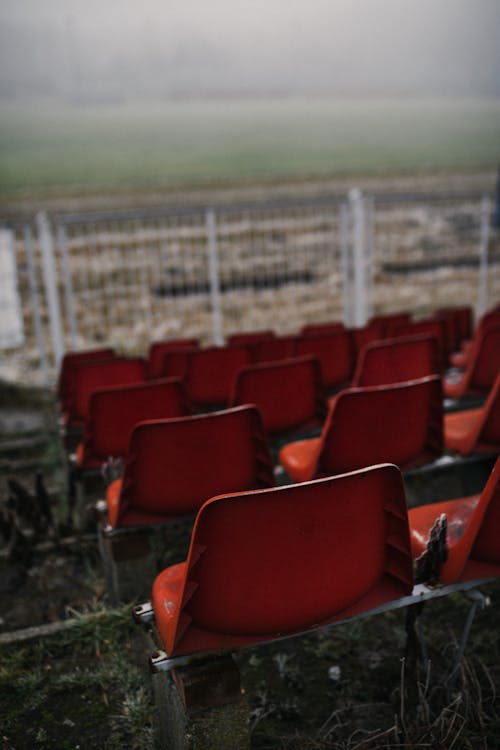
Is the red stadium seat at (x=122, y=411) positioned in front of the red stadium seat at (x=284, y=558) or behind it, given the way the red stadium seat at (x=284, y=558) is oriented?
in front

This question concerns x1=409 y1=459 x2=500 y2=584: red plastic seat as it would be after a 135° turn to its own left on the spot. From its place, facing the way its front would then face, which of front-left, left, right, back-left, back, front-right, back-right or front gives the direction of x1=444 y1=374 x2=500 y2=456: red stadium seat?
back

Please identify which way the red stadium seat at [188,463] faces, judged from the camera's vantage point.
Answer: facing away from the viewer and to the left of the viewer

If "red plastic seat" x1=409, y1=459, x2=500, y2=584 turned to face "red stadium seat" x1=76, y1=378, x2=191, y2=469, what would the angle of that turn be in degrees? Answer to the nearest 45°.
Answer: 0° — it already faces it

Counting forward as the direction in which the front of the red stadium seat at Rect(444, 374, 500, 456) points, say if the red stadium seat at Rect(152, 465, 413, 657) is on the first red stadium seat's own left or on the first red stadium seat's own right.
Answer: on the first red stadium seat's own left

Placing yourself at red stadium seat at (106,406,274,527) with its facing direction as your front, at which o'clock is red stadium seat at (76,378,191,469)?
red stadium seat at (76,378,191,469) is roughly at 1 o'clock from red stadium seat at (106,406,274,527).

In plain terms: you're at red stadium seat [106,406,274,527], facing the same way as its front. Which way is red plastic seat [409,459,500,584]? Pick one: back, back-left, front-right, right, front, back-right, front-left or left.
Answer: back

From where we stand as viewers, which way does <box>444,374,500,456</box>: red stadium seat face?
facing away from the viewer and to the left of the viewer

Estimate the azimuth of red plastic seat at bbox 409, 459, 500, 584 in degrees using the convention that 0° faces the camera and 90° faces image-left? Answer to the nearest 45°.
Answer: approximately 135°

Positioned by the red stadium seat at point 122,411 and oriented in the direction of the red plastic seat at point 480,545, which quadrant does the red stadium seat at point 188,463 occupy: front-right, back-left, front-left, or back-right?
front-right

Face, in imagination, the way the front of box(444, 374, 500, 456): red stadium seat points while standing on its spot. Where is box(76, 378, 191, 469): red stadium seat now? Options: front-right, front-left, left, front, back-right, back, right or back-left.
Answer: front-left

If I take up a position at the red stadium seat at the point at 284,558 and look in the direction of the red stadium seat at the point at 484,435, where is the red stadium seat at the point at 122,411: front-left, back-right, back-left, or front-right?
front-left

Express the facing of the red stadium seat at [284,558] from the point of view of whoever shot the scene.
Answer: facing away from the viewer and to the left of the viewer

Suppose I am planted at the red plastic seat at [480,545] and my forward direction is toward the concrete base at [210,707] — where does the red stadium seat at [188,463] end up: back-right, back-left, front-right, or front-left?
front-right

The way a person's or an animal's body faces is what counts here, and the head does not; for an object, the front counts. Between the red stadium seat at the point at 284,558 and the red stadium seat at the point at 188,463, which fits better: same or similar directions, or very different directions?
same or similar directions
